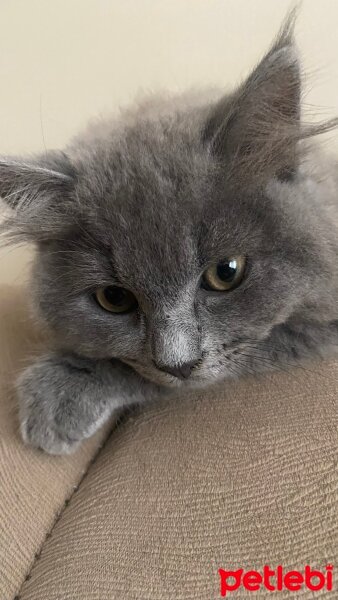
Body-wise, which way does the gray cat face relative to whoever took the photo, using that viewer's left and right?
facing the viewer
